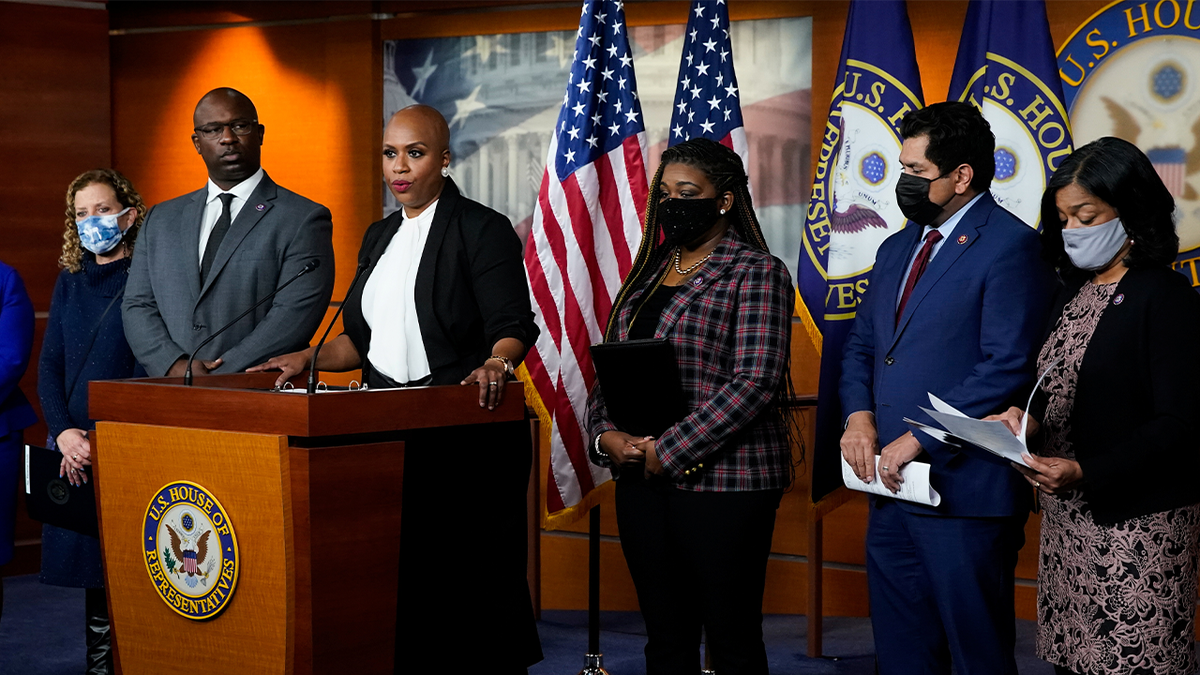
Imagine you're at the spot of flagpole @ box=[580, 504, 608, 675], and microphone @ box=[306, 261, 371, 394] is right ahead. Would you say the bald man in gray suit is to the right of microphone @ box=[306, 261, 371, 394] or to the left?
right

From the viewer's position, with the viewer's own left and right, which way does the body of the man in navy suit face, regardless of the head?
facing the viewer and to the left of the viewer

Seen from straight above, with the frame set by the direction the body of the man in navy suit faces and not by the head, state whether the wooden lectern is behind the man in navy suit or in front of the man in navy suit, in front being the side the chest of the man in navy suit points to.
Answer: in front

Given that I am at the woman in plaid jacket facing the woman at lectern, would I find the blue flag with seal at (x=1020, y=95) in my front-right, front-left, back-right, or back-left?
back-right

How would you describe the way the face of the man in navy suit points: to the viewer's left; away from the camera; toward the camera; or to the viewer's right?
to the viewer's left

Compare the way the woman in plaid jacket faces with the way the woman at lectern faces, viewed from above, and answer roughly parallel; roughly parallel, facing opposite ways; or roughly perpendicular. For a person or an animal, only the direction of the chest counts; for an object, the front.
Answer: roughly parallel

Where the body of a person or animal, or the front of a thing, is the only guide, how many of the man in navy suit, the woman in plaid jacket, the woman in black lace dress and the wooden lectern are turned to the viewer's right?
0

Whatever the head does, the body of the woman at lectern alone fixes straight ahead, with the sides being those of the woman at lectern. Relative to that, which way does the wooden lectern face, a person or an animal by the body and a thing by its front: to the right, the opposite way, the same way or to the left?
the same way

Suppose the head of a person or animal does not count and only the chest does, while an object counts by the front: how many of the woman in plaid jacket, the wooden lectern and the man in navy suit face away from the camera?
0

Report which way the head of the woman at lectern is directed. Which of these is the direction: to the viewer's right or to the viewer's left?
to the viewer's left

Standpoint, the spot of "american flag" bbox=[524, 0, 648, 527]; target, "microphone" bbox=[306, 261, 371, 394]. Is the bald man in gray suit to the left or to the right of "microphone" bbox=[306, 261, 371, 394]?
right

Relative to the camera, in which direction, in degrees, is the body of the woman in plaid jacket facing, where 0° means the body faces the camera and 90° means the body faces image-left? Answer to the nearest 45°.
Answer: approximately 45°

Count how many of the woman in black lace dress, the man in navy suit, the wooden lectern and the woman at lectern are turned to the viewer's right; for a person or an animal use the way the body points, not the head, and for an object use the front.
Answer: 0

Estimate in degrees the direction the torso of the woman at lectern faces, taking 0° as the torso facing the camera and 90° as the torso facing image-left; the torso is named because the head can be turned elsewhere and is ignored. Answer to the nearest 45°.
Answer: approximately 45°

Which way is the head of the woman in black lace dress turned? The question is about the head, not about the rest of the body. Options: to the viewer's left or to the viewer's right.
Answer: to the viewer's left

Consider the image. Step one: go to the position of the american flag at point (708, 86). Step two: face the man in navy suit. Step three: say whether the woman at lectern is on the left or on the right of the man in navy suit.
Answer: right

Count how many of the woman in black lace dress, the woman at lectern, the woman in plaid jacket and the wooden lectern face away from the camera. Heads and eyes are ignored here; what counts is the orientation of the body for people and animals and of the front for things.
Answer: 0

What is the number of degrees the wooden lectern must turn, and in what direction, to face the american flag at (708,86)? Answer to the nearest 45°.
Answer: approximately 180°

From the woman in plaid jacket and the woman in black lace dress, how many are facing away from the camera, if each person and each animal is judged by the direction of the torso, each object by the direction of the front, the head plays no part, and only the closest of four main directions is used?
0
